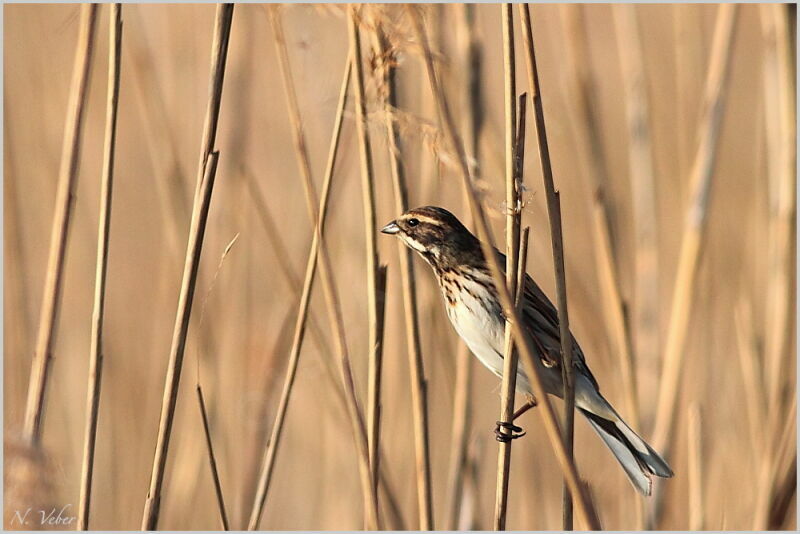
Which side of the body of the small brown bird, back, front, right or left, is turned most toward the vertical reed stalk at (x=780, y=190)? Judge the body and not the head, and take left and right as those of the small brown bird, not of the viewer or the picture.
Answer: back

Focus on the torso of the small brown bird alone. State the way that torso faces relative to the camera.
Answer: to the viewer's left

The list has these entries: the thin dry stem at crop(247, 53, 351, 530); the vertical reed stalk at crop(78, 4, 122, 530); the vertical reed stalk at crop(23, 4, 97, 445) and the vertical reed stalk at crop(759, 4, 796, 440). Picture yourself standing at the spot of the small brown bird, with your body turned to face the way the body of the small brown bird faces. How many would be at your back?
1

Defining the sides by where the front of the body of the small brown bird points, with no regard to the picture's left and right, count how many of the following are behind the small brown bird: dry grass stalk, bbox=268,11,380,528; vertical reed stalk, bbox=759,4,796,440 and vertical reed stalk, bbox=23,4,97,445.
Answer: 1

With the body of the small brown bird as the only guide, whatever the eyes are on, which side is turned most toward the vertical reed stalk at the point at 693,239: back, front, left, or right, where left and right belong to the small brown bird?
back

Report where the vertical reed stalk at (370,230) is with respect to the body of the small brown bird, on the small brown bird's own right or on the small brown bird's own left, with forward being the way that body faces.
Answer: on the small brown bird's own right

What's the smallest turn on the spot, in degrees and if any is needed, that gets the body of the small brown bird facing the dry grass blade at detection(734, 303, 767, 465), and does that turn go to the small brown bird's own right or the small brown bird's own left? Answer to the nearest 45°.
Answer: approximately 180°

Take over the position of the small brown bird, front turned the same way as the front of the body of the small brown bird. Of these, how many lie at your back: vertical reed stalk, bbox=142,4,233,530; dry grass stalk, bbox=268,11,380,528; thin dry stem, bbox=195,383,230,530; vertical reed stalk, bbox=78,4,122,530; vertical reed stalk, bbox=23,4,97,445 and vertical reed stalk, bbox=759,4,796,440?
1
